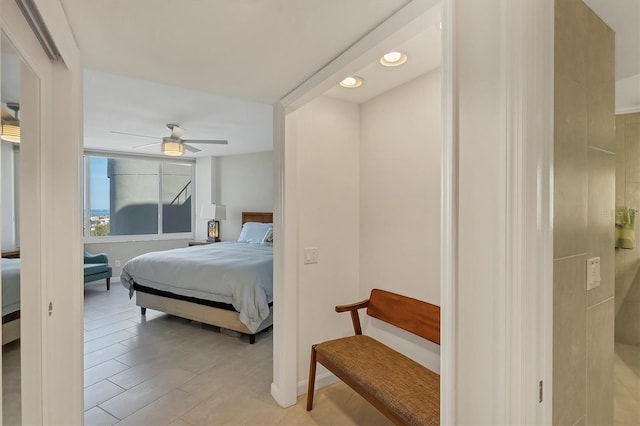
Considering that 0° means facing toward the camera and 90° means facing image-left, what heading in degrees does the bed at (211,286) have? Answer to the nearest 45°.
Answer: approximately 45°

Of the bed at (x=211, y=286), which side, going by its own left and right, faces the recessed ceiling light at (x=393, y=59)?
left

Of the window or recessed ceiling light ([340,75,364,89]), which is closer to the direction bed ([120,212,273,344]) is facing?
the recessed ceiling light

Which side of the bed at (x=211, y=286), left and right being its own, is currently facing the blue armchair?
right

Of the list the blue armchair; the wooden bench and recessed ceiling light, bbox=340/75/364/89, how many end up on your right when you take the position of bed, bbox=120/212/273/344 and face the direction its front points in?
1

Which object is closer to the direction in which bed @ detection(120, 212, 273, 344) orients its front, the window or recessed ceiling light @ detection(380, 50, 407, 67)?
the recessed ceiling light

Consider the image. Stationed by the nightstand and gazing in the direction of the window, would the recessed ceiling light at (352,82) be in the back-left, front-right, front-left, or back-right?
back-left

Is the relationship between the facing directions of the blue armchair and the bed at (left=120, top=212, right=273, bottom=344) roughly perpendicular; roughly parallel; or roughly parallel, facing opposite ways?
roughly perpendicular

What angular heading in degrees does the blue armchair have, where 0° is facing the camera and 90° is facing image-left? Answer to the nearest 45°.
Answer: approximately 315°
